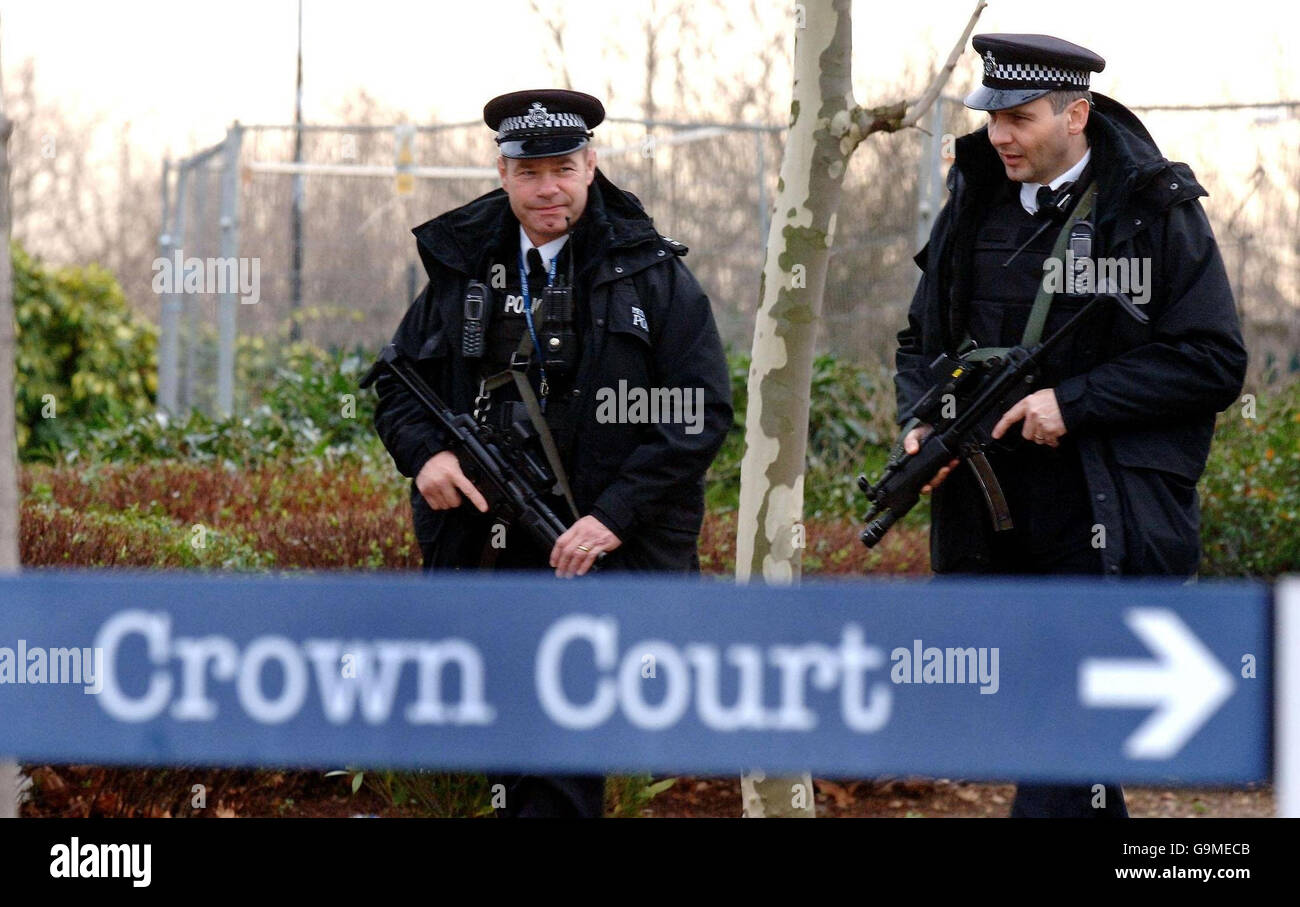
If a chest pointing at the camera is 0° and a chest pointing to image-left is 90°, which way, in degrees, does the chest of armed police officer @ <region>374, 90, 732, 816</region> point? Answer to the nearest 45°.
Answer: approximately 0°

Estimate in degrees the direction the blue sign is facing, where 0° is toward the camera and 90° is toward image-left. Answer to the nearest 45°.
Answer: approximately 0°

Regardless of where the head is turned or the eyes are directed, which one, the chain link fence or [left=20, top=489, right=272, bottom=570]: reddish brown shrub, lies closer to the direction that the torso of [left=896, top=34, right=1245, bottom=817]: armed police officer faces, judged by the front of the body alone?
the reddish brown shrub

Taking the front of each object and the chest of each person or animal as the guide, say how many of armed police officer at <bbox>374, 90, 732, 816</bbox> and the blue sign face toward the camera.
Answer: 2

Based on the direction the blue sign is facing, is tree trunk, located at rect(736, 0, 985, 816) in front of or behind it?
behind

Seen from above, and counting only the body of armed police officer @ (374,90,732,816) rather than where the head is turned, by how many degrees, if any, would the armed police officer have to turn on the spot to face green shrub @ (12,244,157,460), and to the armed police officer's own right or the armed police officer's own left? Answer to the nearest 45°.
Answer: approximately 180°

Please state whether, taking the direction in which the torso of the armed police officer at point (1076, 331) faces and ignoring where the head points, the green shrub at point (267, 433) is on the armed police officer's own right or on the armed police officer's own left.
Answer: on the armed police officer's own right

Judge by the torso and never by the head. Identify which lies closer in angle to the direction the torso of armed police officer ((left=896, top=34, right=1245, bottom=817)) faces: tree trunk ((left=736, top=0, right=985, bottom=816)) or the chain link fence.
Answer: the tree trunk

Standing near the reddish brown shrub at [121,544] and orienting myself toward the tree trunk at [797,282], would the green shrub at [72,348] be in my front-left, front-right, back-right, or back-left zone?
back-left

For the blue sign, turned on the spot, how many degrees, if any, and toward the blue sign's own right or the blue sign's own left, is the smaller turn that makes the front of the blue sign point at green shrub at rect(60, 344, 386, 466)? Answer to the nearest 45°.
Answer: approximately 180°

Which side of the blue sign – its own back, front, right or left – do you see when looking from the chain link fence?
back

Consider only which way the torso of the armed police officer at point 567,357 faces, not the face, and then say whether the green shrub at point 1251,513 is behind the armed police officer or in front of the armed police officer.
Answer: behind

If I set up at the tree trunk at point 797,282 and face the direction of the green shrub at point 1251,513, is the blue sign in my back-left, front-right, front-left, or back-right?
back-right
